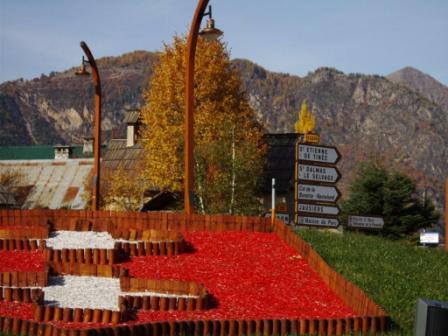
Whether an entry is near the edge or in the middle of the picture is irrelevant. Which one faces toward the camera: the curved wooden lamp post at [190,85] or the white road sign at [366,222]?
the white road sign

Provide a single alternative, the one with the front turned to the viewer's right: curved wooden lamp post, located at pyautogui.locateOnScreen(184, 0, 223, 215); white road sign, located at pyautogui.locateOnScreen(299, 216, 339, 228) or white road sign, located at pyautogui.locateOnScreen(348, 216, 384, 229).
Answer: the curved wooden lamp post

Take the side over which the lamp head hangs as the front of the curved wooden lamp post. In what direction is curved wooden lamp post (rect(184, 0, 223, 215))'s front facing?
to the viewer's right

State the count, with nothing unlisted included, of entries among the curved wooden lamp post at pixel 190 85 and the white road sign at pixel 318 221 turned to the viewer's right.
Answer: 1

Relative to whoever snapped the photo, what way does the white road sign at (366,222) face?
facing the viewer

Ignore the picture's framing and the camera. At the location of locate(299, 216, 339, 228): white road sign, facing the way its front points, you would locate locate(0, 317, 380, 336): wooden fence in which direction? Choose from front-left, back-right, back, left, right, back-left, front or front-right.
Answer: front

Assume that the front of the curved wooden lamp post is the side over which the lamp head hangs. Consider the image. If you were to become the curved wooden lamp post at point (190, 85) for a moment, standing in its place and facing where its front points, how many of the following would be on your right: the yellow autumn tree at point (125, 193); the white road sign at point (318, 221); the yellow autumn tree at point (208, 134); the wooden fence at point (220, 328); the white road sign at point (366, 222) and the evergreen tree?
1

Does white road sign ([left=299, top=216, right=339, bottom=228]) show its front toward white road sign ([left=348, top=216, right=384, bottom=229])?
no

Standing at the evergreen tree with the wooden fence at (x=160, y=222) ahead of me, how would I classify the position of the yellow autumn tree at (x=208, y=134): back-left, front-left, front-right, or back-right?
front-right

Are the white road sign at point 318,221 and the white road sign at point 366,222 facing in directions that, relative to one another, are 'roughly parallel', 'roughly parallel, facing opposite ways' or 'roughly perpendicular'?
roughly parallel

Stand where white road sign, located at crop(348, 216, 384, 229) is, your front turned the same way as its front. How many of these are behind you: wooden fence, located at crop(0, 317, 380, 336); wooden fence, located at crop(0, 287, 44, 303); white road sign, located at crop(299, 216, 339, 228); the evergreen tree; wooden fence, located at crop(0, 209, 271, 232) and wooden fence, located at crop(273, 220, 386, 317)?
1

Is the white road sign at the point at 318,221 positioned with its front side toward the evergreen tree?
no

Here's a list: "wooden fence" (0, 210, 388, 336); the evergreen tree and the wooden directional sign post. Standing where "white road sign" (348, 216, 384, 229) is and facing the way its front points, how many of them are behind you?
1

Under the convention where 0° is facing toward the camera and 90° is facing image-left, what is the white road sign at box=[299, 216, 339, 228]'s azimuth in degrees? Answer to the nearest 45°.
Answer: approximately 0°

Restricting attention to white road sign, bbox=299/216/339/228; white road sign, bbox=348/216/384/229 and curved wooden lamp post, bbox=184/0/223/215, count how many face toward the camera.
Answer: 2

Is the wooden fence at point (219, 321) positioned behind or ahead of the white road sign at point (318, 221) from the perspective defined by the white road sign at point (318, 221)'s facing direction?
ahead

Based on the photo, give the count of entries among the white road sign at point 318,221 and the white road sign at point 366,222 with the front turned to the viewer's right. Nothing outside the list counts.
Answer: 0

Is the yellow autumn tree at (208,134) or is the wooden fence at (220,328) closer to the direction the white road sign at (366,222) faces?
the wooden fence
